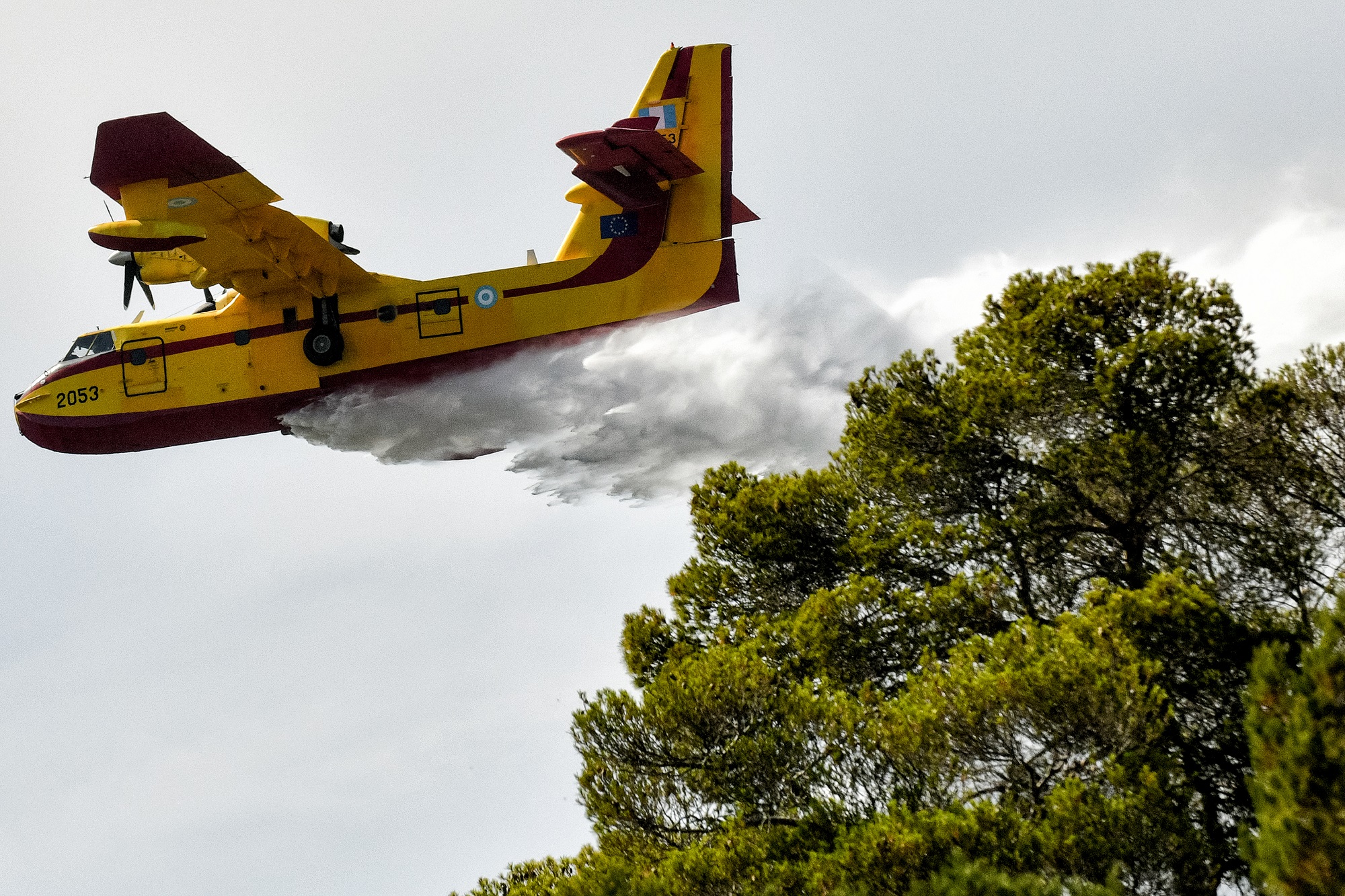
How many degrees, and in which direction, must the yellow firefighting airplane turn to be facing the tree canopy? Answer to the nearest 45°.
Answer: approximately 180°

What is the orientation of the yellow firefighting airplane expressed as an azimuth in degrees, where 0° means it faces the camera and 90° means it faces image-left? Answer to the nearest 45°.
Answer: approximately 90°
